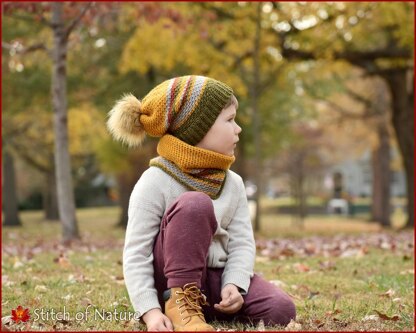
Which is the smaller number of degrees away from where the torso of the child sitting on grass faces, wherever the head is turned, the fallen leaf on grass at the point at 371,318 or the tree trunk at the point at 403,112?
the fallen leaf on grass

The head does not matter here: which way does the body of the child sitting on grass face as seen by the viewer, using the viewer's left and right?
facing the viewer and to the right of the viewer

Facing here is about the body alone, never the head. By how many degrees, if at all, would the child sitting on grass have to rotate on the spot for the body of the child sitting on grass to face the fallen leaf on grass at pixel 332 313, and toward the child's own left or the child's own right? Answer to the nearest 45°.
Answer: approximately 45° to the child's own left

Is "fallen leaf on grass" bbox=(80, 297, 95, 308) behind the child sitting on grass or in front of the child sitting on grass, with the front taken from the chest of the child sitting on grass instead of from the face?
behind

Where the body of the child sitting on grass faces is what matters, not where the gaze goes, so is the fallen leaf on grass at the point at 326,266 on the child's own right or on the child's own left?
on the child's own left

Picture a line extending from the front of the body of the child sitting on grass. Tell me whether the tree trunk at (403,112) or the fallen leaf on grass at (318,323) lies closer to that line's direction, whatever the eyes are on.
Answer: the fallen leaf on grass

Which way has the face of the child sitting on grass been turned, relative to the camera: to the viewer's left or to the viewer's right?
to the viewer's right

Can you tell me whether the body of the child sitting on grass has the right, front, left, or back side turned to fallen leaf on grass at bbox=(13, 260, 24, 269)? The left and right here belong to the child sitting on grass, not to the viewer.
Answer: back

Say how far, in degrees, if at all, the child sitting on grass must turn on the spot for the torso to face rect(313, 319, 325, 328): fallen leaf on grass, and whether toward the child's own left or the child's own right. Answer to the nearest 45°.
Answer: approximately 45° to the child's own left

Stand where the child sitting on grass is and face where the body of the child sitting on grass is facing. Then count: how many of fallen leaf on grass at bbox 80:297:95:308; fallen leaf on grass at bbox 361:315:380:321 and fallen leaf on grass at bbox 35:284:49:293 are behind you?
2

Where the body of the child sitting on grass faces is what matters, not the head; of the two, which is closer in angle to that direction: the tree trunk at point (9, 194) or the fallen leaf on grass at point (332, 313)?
the fallen leaf on grass
